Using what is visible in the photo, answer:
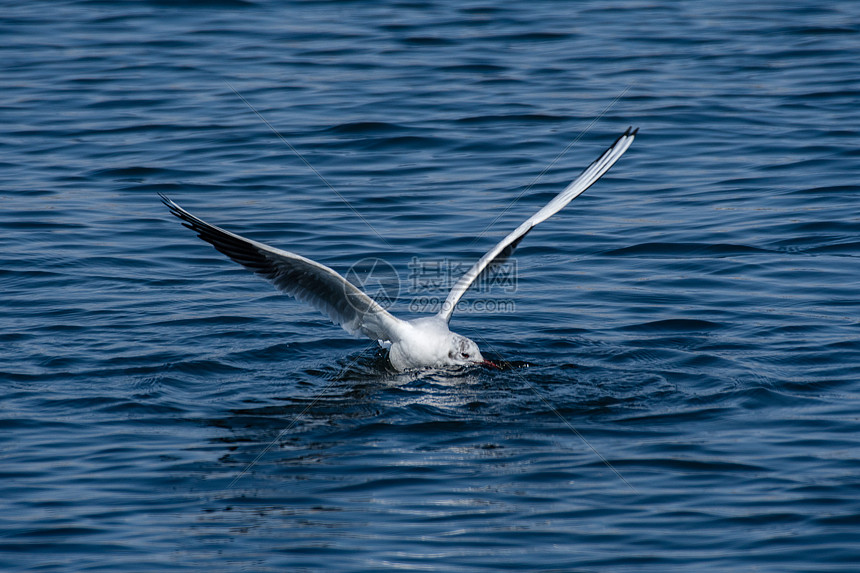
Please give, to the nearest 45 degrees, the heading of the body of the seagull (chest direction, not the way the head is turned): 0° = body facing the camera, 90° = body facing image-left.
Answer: approximately 315°
